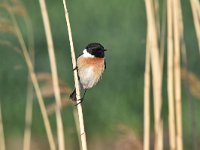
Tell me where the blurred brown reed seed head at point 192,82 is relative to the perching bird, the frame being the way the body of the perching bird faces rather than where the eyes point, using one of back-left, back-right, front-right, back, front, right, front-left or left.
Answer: front-left

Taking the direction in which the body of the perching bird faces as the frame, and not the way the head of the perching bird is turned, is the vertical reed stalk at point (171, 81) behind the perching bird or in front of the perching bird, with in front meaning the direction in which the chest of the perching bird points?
in front

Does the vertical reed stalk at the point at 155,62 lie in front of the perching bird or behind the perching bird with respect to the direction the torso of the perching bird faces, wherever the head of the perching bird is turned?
in front

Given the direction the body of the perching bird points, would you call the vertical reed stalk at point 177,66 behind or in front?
in front

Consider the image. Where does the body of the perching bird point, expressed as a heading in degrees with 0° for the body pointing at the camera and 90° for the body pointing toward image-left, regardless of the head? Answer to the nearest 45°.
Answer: approximately 315°
